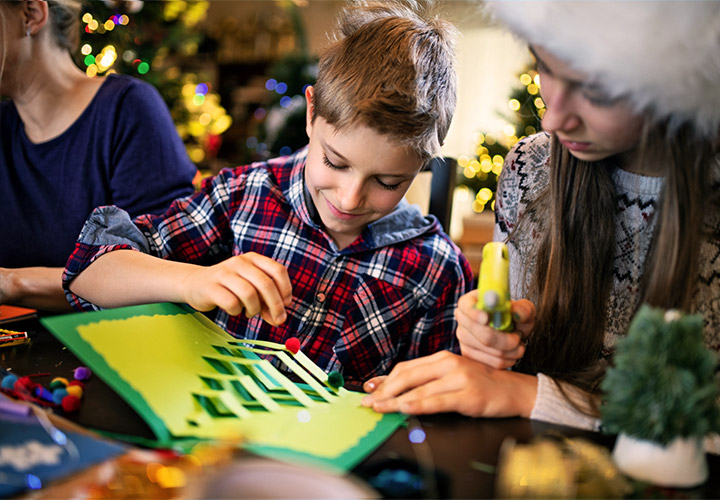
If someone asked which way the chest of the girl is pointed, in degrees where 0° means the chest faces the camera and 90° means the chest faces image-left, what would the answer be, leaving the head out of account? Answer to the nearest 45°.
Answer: approximately 45°

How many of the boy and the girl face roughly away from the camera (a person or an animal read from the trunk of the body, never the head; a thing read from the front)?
0
